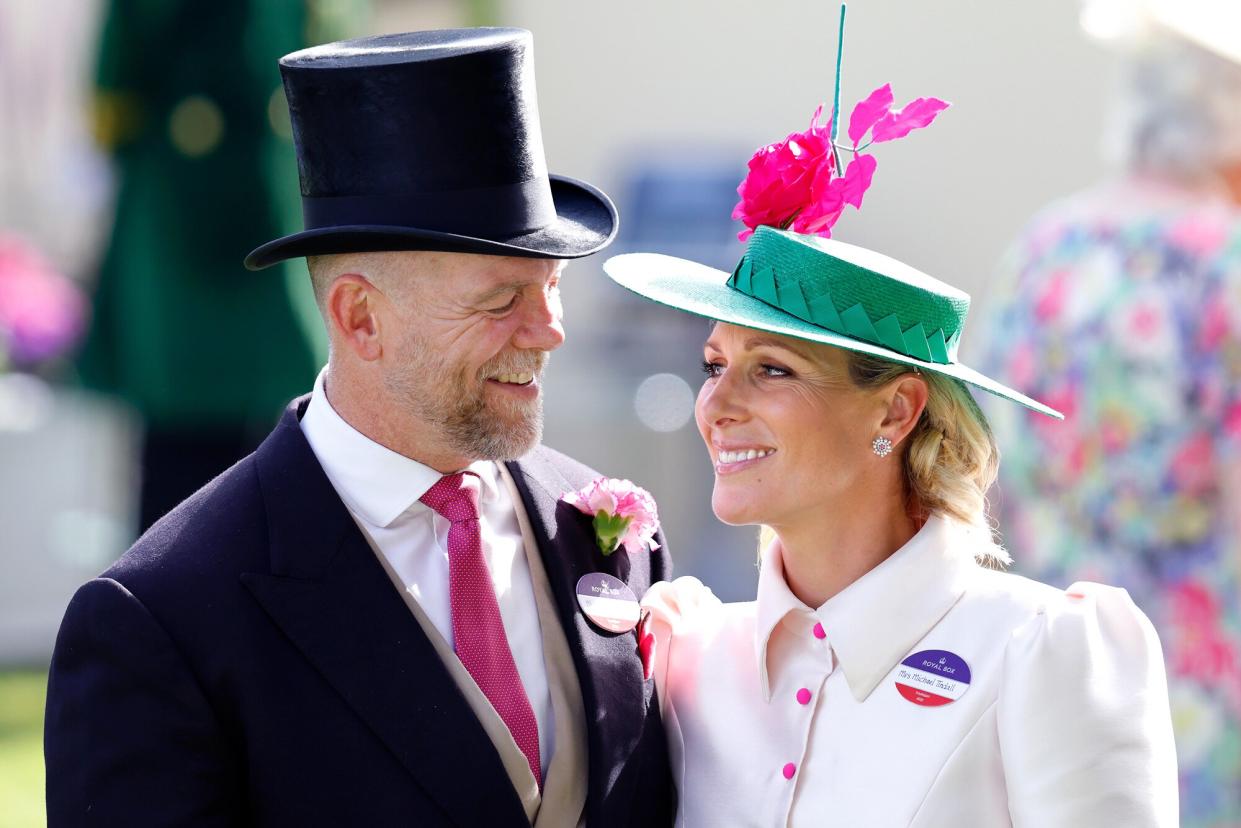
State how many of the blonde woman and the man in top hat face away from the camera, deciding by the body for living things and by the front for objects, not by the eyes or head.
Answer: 0

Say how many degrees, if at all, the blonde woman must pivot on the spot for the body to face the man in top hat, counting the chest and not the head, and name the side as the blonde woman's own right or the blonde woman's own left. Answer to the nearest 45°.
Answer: approximately 45° to the blonde woman's own right

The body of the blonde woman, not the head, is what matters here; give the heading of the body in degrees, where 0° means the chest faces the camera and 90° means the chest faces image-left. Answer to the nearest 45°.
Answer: approximately 45°

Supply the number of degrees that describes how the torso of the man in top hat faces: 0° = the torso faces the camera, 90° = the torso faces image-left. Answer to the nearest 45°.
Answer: approximately 315°

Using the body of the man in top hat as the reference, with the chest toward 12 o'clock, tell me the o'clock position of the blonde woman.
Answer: The blonde woman is roughly at 11 o'clock from the man in top hat.

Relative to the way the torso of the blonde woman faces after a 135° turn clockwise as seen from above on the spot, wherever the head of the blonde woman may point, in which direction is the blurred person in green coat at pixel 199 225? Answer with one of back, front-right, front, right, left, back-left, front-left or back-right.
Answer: front-left

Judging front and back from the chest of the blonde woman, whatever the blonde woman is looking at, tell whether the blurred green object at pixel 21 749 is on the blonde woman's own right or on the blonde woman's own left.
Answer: on the blonde woman's own right

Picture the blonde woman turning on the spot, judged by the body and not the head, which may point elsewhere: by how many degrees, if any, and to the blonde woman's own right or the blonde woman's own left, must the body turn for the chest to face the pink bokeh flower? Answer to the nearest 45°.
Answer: approximately 90° to the blonde woman's own right

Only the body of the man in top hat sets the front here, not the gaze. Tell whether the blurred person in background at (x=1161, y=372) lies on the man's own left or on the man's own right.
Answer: on the man's own left

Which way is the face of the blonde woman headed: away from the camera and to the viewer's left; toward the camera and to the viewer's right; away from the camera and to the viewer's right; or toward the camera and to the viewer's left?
toward the camera and to the viewer's left

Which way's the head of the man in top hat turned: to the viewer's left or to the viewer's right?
to the viewer's right
